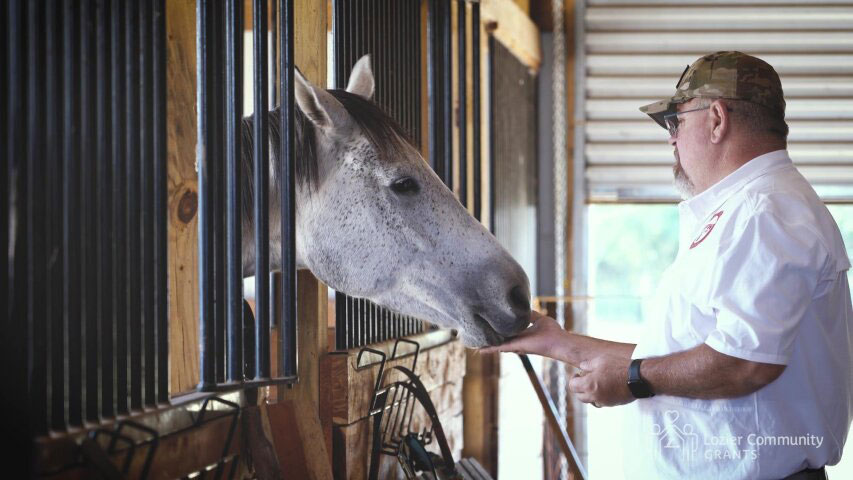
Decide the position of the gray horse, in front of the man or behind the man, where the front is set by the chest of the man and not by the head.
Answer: in front

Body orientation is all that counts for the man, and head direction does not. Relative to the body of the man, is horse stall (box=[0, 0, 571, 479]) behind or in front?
in front

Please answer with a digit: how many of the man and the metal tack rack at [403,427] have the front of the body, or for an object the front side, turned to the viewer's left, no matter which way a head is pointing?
1

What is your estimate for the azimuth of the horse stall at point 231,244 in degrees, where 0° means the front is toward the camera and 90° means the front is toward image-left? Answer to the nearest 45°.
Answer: approximately 315°

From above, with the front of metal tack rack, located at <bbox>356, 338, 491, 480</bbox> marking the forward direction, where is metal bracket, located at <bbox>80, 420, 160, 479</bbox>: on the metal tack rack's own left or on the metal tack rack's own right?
on the metal tack rack's own right

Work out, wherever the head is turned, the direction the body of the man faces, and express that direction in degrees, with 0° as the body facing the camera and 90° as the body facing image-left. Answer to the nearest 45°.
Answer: approximately 90°

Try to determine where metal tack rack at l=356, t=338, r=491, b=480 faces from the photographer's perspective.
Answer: facing the viewer and to the right of the viewer

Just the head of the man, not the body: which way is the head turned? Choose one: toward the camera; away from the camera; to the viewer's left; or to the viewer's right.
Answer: to the viewer's left

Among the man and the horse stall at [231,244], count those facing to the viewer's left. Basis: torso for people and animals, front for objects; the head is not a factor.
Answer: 1

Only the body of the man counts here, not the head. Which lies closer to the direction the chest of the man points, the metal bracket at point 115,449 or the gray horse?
the gray horse

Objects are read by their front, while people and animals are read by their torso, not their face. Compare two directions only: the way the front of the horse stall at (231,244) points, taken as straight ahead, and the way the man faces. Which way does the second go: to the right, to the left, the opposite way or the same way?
the opposite way

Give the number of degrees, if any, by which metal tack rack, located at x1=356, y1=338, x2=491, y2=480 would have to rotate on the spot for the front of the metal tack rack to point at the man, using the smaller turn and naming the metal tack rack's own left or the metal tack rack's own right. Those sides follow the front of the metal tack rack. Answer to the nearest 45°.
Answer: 0° — it already faces them

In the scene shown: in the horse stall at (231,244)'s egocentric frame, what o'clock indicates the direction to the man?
The man is roughly at 11 o'clock from the horse stall.
